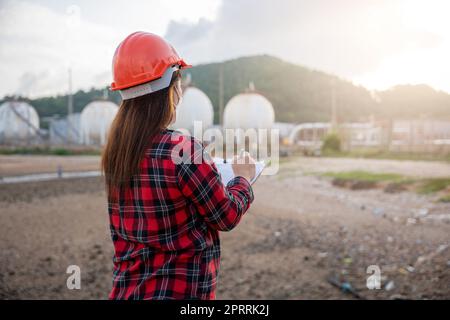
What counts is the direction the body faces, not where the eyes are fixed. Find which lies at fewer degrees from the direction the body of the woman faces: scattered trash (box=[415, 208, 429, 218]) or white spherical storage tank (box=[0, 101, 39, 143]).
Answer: the scattered trash

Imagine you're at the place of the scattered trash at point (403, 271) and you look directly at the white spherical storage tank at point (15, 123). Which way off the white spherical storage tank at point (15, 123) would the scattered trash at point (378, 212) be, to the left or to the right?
right

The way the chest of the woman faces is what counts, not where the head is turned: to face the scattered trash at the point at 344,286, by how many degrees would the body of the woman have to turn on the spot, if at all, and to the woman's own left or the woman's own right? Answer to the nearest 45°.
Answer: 0° — they already face it

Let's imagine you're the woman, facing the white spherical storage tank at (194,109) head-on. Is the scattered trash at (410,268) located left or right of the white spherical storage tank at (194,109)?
right

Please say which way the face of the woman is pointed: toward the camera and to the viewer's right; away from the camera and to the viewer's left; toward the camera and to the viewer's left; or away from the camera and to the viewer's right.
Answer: away from the camera and to the viewer's right

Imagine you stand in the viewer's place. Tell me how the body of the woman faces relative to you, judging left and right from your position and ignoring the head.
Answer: facing away from the viewer and to the right of the viewer

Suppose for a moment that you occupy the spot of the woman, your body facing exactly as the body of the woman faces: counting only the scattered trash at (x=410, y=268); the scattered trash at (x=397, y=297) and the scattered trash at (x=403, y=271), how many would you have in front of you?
3

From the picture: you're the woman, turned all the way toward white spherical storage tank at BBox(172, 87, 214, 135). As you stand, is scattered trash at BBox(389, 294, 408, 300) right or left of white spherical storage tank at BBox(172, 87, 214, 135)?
right

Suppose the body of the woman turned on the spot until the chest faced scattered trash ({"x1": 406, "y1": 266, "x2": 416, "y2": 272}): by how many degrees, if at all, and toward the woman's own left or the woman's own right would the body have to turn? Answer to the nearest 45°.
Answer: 0° — they already face it

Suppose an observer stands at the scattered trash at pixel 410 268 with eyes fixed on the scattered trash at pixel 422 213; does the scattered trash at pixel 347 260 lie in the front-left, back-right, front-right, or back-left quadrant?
front-left

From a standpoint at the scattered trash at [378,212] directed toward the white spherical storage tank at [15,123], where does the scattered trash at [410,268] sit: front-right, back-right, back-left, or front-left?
back-left

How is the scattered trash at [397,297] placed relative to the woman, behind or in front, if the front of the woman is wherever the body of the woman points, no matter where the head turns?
in front

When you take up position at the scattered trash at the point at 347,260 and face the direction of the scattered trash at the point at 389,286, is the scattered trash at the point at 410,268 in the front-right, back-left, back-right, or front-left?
front-left

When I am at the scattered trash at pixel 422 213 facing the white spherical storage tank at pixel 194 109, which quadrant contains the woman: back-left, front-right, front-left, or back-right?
back-left

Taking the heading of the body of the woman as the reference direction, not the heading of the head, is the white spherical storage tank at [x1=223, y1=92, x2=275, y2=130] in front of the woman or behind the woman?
in front

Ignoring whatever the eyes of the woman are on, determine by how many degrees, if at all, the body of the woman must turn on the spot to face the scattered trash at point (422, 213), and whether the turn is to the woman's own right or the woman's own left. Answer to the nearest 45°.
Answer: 0° — they already face it
